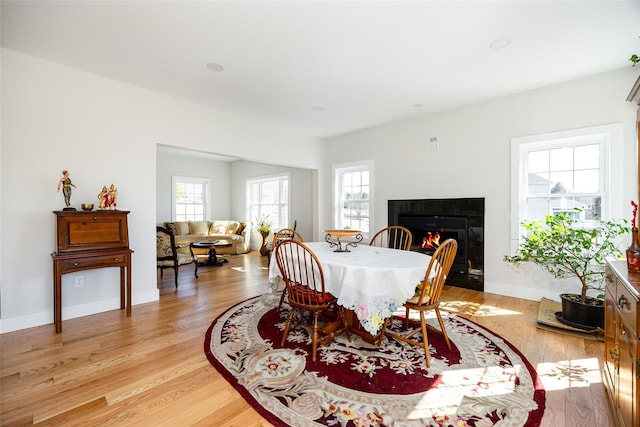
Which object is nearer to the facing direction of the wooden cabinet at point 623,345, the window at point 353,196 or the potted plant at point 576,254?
the window

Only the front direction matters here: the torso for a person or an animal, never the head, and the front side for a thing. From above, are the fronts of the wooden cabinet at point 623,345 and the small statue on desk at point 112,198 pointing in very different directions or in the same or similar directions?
very different directions

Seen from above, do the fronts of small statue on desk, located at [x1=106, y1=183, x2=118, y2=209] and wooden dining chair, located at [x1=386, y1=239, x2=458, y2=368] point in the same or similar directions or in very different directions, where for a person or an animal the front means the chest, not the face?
very different directions

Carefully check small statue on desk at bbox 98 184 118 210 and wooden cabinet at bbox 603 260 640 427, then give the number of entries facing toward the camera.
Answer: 1

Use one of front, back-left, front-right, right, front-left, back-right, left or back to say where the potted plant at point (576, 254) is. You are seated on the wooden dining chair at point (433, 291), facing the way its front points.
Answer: right

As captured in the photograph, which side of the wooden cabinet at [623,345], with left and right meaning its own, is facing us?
left

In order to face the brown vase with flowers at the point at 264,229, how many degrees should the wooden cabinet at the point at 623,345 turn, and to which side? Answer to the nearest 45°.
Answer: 0° — it already faces it

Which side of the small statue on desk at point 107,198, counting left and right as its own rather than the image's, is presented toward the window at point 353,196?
left

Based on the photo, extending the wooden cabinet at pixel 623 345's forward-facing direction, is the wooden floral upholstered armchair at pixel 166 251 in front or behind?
in front

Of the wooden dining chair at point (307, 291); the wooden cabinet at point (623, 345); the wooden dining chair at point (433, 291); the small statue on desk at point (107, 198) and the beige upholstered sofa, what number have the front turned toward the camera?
2

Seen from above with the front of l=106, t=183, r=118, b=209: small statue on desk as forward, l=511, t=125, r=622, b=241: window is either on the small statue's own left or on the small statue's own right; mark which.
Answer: on the small statue's own left

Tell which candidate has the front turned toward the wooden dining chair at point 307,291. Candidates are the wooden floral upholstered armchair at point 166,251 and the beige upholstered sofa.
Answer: the beige upholstered sofa

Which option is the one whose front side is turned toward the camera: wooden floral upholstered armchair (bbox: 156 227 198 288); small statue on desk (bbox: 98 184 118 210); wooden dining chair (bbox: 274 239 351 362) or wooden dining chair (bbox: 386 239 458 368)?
the small statue on desk

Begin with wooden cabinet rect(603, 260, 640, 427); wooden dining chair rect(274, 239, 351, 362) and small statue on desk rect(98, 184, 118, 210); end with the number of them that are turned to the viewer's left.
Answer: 1

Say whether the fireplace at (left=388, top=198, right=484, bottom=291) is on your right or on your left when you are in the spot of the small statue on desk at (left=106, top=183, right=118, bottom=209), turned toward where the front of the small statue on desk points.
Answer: on your left

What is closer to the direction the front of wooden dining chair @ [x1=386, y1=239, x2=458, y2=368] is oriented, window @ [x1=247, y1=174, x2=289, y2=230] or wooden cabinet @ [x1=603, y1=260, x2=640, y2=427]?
the window

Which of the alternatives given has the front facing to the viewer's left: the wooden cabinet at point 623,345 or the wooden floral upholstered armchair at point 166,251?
the wooden cabinet
